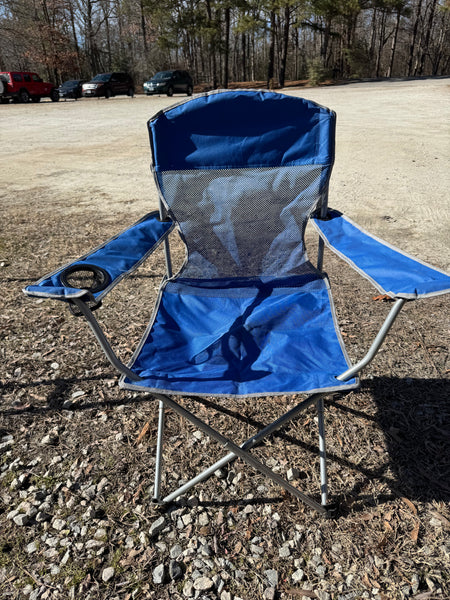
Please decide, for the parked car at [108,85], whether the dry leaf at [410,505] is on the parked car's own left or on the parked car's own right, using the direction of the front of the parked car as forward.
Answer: on the parked car's own left

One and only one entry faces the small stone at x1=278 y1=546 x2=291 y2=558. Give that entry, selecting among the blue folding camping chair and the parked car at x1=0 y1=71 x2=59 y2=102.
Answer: the blue folding camping chair

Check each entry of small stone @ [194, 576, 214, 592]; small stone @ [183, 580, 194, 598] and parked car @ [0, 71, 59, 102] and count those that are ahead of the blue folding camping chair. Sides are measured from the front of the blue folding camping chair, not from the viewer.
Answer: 2

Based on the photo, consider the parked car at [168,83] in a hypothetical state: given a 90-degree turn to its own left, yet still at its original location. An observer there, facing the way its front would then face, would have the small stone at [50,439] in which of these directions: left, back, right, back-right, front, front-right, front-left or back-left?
front-right

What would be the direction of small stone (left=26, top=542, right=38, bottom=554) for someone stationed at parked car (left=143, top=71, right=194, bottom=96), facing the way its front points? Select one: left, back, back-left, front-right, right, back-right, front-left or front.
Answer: front-left

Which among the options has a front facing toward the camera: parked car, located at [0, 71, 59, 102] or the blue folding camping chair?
the blue folding camping chair

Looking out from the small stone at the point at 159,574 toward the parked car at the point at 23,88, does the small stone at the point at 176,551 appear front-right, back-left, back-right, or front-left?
front-right

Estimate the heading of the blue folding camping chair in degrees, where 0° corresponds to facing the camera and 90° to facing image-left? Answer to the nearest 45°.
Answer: approximately 0°

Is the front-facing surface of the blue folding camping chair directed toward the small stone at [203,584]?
yes

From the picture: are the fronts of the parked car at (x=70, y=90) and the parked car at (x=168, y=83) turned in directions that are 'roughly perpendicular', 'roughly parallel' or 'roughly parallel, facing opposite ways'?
roughly parallel

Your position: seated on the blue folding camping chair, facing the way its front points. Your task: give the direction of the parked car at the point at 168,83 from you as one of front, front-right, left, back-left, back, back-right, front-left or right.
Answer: back

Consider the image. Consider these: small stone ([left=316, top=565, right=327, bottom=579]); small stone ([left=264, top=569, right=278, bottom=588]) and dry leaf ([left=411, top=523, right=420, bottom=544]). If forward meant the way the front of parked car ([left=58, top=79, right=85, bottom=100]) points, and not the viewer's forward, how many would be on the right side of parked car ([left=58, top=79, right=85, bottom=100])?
0

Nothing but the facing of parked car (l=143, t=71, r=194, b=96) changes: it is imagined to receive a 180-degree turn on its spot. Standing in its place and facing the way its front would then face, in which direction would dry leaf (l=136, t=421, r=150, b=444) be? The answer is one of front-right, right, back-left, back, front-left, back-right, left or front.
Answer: back-right

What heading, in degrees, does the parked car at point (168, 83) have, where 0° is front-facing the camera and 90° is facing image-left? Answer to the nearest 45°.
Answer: approximately 45°

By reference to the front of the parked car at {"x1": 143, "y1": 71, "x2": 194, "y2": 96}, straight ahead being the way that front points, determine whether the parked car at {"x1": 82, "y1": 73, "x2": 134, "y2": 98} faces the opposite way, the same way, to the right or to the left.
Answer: the same way

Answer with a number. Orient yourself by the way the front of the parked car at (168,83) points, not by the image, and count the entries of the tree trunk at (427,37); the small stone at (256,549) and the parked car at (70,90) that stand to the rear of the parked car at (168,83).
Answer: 1

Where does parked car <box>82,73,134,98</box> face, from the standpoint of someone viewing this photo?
facing the viewer and to the left of the viewer

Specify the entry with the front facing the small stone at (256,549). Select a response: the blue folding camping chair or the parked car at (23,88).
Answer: the blue folding camping chair
